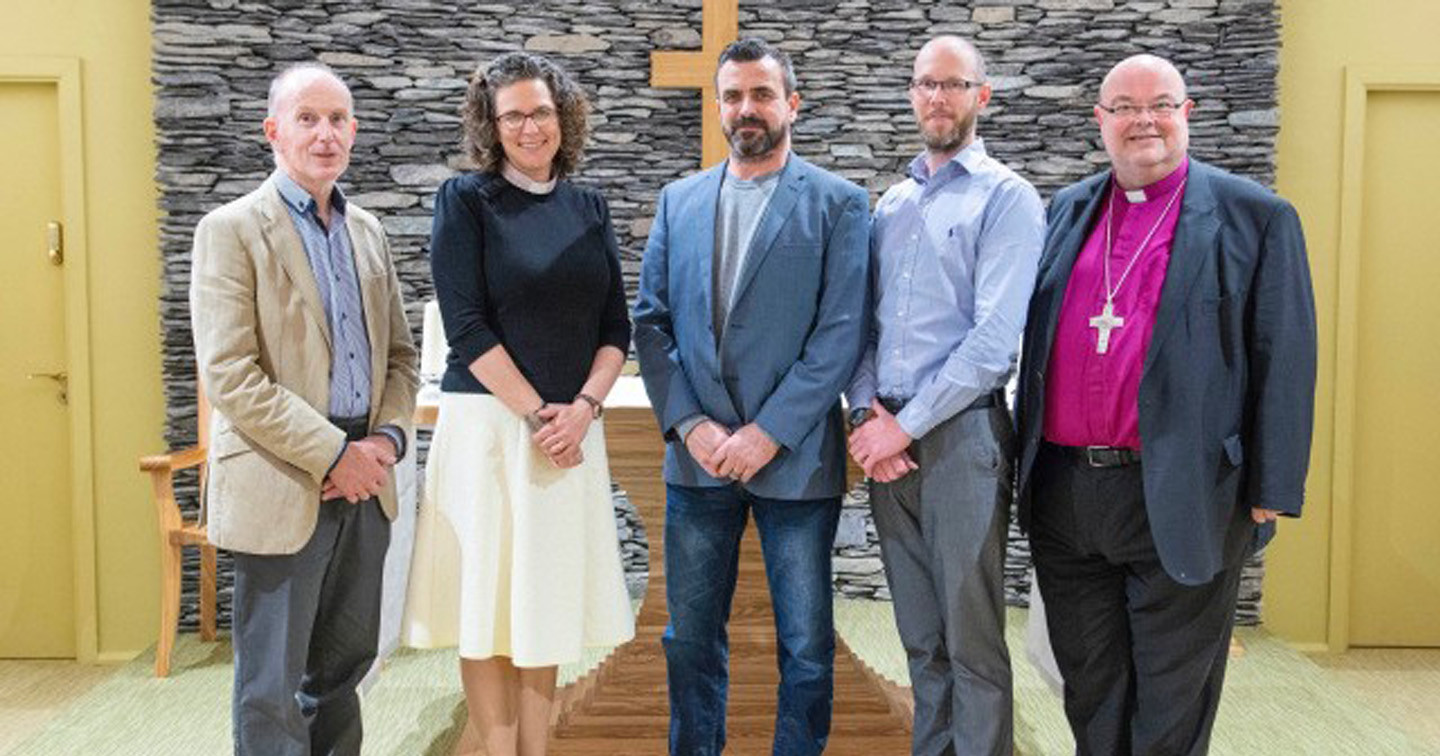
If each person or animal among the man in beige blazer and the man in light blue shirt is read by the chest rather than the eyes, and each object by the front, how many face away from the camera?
0

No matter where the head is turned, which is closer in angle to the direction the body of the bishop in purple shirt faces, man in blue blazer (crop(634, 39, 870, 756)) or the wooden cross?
the man in blue blazer

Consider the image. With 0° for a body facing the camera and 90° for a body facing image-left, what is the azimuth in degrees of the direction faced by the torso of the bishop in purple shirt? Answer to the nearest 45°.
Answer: approximately 45°

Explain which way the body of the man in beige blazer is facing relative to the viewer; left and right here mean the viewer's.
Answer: facing the viewer and to the right of the viewer

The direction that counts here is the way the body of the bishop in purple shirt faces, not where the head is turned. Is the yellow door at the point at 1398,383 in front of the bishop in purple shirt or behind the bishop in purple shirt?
behind

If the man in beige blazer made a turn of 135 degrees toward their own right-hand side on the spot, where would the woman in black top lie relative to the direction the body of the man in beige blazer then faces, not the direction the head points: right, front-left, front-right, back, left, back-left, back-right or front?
back

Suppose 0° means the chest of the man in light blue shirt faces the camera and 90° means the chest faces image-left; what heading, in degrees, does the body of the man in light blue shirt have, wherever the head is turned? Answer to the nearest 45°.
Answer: approximately 45°

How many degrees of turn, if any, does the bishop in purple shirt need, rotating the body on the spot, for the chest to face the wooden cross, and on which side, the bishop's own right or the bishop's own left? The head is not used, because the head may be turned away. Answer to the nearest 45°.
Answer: approximately 90° to the bishop's own right

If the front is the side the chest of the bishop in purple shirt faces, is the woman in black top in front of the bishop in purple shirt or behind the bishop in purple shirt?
in front
